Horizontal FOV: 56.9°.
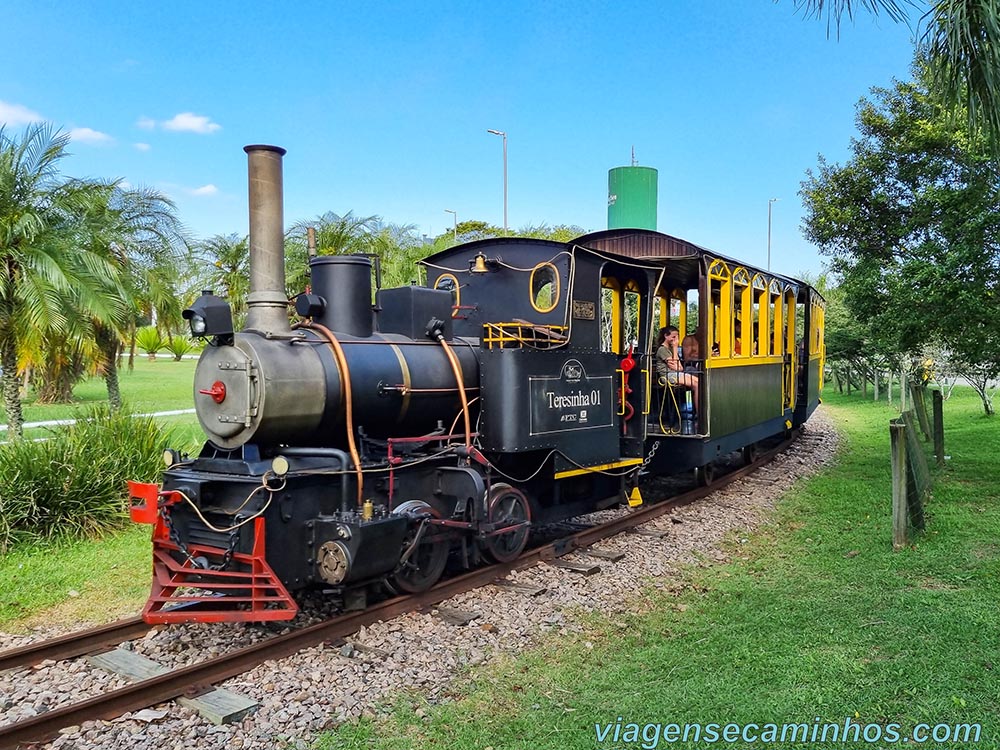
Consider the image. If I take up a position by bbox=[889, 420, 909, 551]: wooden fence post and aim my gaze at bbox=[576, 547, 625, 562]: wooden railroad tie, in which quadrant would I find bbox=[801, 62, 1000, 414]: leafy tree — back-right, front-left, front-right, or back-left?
back-right

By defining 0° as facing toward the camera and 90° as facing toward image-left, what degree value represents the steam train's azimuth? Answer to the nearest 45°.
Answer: approximately 45°

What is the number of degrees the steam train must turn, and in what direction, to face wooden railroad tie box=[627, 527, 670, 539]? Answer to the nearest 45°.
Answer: approximately 180°

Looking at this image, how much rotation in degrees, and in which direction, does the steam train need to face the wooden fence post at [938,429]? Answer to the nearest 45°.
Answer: approximately 180°

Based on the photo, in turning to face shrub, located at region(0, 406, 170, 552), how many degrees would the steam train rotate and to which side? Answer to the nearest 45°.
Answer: approximately 90° to its right

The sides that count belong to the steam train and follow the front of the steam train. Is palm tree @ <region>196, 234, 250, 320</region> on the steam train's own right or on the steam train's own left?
on the steam train's own right
